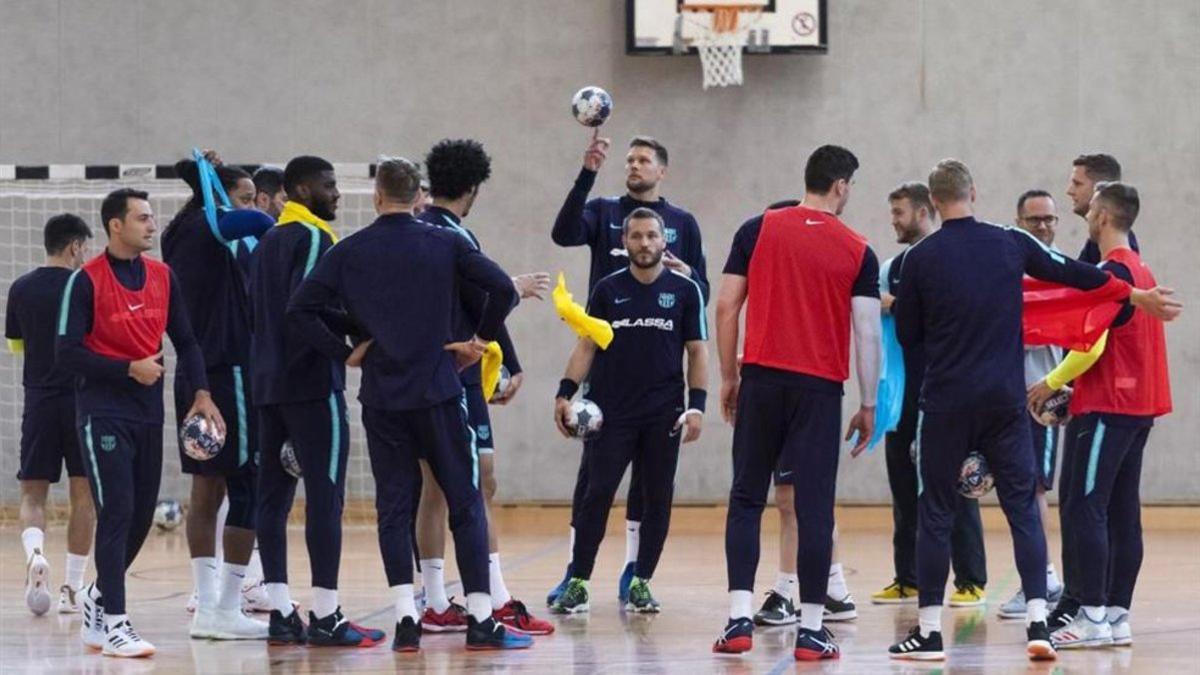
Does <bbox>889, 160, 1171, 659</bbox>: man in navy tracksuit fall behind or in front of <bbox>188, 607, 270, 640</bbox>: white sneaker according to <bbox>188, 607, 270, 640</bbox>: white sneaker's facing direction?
in front

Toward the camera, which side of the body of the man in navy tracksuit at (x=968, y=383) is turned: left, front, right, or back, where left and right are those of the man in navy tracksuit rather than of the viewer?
back

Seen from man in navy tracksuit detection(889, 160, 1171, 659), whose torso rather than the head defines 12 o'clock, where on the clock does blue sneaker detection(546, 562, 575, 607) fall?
The blue sneaker is roughly at 10 o'clock from the man in navy tracksuit.

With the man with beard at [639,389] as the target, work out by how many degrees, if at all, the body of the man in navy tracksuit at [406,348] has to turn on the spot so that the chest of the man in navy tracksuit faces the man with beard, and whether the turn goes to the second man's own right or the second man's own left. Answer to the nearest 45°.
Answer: approximately 45° to the second man's own right

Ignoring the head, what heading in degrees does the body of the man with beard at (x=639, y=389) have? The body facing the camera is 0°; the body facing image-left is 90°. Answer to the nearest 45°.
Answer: approximately 0°

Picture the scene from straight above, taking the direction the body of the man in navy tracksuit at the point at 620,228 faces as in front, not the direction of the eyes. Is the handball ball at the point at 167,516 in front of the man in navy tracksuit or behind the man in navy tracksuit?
behind

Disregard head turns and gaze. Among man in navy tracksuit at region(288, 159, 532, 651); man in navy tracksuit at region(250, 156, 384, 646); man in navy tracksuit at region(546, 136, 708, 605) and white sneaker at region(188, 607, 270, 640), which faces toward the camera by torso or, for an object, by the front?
man in navy tracksuit at region(546, 136, 708, 605)

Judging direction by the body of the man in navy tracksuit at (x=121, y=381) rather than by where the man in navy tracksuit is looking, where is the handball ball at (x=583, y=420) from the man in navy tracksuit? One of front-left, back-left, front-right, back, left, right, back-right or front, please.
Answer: front-left

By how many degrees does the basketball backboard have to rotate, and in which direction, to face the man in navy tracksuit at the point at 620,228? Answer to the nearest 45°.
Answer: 0° — it already faces them

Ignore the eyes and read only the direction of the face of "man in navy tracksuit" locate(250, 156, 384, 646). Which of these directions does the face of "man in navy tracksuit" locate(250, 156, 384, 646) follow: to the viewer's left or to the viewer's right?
to the viewer's right

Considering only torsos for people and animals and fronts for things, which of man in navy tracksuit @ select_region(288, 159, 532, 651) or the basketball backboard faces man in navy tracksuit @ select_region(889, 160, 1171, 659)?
the basketball backboard

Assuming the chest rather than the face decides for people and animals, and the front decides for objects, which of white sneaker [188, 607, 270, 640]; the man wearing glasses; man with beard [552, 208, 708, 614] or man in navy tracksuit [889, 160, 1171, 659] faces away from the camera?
the man in navy tracksuit
